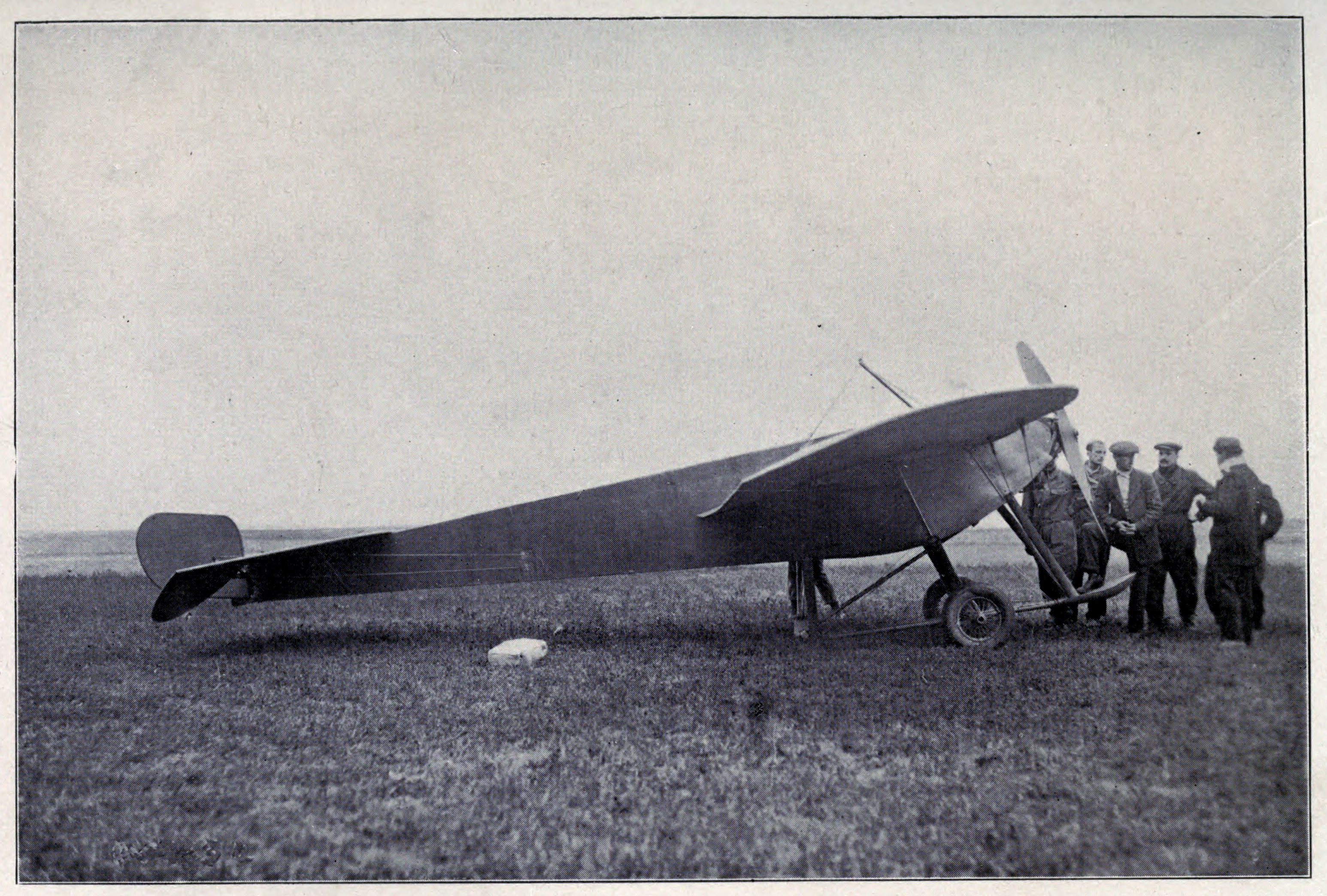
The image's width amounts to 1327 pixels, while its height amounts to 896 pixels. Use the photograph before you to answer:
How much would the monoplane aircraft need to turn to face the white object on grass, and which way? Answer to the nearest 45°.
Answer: approximately 90° to its right

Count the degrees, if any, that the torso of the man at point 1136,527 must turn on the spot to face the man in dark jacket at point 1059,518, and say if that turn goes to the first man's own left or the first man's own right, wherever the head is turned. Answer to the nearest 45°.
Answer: approximately 135° to the first man's own right

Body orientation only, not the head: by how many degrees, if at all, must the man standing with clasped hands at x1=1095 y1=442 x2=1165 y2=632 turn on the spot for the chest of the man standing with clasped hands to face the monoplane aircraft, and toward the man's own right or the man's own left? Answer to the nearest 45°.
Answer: approximately 45° to the man's own right

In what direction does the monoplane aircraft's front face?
to the viewer's right

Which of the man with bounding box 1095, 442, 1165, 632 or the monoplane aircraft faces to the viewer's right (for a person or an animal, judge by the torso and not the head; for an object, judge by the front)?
the monoplane aircraft

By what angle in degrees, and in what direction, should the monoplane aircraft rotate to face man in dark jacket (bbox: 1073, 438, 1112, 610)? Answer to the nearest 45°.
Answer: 0° — it already faces them

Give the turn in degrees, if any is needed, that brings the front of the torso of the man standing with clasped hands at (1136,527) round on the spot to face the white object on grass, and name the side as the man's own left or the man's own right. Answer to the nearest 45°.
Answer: approximately 45° to the man's own right

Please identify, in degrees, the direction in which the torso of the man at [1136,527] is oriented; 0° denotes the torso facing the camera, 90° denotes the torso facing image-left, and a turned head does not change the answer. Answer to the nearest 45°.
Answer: approximately 0°

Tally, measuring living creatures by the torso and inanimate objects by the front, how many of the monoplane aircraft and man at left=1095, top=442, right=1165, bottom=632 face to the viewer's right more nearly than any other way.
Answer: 1

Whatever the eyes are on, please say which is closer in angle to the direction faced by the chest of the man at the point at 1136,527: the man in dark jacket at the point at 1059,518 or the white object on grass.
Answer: the white object on grass
